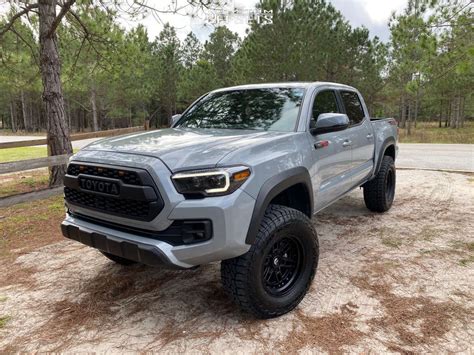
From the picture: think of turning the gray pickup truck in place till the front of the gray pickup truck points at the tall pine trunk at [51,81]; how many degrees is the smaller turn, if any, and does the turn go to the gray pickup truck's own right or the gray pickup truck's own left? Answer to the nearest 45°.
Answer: approximately 90° to the gray pickup truck's own right

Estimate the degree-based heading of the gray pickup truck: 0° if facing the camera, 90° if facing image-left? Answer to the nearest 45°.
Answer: approximately 45°
